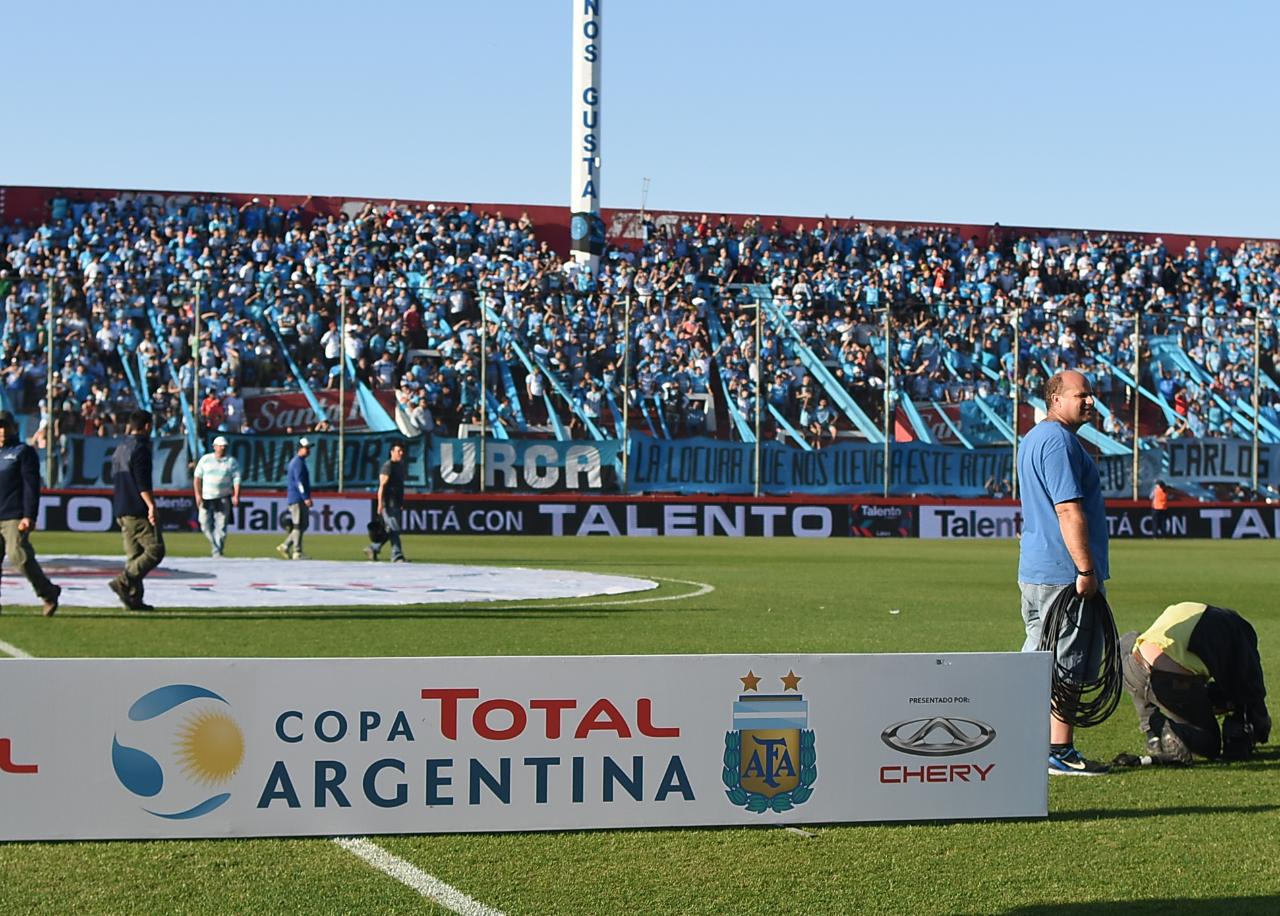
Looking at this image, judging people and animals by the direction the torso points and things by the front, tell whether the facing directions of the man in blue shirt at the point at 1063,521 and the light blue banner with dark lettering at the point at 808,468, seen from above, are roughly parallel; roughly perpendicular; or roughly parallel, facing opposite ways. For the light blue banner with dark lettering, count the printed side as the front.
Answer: roughly perpendicular

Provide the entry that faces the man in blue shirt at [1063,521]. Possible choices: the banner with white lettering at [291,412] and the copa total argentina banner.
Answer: the banner with white lettering

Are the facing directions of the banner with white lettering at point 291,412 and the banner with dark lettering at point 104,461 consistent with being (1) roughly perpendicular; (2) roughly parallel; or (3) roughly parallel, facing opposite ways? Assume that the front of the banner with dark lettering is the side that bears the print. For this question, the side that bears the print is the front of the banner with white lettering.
roughly parallel

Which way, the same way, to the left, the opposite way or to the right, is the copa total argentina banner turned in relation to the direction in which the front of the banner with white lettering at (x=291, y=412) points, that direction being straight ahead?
the same way

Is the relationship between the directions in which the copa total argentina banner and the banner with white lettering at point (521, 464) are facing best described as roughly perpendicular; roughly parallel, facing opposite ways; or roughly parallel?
roughly parallel

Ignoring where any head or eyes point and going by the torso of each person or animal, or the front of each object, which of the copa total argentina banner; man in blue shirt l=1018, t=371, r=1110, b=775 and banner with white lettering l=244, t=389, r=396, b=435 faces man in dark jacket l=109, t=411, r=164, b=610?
the banner with white lettering

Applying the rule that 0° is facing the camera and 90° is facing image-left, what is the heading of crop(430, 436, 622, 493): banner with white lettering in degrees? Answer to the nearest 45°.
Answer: approximately 0°

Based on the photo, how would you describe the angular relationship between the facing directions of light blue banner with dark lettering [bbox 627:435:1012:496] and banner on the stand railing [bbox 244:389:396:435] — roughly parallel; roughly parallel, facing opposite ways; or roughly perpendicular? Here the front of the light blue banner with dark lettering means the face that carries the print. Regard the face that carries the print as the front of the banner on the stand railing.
roughly parallel

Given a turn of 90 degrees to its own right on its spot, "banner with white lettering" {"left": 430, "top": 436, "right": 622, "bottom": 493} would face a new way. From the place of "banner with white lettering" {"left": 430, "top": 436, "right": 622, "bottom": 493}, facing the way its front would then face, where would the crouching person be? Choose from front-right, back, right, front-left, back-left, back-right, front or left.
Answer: left

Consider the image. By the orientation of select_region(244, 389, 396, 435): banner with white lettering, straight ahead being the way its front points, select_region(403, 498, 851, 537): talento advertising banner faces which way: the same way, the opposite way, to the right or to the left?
the same way

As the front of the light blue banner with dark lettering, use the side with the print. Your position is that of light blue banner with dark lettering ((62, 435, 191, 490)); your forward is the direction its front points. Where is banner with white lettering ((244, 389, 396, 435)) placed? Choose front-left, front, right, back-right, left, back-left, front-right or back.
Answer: left

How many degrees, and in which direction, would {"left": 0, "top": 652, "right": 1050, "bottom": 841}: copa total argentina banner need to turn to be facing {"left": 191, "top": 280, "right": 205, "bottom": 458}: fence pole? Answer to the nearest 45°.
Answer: approximately 180°

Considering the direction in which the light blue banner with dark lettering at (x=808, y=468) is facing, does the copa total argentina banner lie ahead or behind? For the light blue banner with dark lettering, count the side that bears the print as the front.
ahead

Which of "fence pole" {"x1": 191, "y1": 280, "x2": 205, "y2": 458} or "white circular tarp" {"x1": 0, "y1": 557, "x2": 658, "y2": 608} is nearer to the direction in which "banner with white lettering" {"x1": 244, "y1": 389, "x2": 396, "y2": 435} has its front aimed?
the white circular tarp

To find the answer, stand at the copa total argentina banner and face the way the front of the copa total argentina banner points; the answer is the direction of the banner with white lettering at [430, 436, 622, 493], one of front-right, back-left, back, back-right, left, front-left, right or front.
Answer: back

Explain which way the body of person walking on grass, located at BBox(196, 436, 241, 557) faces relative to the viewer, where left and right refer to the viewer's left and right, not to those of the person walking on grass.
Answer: facing the viewer

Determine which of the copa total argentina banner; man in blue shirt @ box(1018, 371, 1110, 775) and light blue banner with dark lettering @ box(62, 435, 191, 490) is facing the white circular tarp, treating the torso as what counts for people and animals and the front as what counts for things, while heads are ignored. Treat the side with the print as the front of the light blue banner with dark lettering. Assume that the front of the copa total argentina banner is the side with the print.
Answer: the light blue banner with dark lettering

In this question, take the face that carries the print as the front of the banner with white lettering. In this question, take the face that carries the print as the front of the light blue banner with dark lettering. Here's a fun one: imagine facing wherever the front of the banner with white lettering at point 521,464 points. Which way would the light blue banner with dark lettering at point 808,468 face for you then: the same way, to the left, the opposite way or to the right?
the same way

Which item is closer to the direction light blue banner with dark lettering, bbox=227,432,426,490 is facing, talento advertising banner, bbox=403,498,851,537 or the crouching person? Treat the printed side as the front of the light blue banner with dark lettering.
the crouching person

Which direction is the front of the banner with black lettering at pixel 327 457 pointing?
toward the camera
